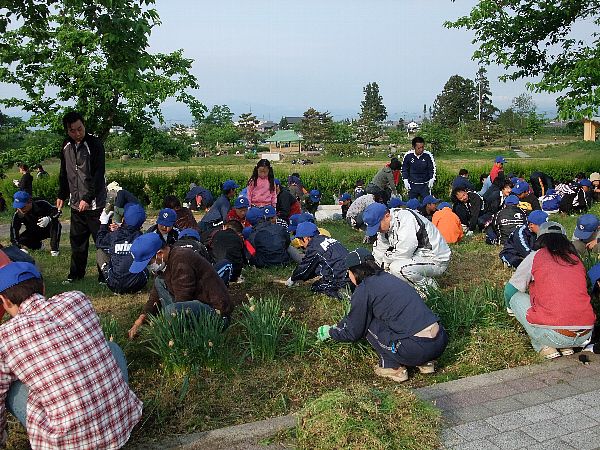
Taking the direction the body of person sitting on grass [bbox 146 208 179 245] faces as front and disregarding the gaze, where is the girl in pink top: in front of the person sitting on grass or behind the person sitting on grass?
behind

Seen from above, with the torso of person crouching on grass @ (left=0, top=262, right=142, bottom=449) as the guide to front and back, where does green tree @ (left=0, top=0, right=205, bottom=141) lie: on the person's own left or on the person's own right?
on the person's own right

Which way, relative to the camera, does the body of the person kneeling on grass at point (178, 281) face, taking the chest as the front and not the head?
to the viewer's left

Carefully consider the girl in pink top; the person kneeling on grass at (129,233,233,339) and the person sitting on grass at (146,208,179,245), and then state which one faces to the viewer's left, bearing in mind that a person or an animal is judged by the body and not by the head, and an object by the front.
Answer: the person kneeling on grass

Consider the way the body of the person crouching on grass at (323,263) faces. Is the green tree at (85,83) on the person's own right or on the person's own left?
on the person's own right

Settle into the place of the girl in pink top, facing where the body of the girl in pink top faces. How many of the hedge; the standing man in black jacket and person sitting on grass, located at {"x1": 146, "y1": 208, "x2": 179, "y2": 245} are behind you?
1

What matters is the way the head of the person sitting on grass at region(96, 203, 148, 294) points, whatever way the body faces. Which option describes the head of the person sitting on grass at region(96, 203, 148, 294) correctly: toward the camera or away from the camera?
away from the camera

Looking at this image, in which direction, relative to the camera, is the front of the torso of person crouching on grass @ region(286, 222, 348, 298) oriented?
to the viewer's left

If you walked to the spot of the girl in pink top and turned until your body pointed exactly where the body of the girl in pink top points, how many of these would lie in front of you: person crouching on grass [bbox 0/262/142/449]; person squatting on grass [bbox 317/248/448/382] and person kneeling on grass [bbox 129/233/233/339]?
3

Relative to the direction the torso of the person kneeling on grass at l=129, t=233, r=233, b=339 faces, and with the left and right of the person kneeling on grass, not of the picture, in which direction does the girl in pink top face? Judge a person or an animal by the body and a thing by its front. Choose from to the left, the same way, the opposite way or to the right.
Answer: to the left
